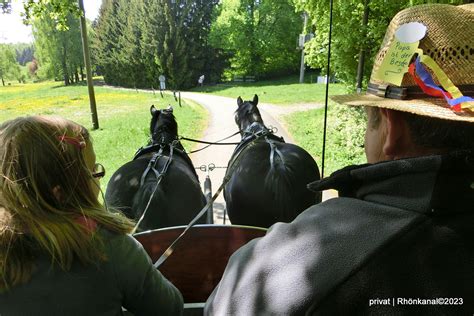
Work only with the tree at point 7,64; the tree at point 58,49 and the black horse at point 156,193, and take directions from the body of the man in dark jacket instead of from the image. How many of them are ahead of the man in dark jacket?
3

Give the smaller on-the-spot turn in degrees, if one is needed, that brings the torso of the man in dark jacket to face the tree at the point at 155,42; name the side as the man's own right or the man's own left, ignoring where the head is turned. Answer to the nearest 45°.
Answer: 0° — they already face it

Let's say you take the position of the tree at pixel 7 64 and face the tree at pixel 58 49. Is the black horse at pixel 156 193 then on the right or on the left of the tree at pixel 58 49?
right

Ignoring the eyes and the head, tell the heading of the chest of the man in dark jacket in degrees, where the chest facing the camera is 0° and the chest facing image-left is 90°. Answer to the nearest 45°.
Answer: approximately 135°

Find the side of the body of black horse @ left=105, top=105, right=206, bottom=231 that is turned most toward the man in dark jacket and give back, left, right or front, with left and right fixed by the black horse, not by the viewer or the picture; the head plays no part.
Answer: back

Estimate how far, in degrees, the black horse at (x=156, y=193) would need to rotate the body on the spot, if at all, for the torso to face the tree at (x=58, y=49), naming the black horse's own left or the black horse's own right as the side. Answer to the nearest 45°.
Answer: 0° — it already faces it

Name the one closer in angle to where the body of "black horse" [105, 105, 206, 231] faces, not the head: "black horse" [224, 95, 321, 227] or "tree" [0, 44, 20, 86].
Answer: the tree

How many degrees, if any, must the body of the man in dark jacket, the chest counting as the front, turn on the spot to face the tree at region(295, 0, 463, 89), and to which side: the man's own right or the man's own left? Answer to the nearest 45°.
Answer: approximately 45° to the man's own right

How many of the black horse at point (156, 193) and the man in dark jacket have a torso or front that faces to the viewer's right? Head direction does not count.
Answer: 0

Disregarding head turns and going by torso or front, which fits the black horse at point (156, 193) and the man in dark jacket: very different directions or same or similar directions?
same or similar directions

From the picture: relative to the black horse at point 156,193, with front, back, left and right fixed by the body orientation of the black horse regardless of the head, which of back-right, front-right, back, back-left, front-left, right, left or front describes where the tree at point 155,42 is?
front

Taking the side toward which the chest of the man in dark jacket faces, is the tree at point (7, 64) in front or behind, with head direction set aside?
in front

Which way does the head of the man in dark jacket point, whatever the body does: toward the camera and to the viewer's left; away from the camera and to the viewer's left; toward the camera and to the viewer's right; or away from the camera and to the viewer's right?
away from the camera and to the viewer's left

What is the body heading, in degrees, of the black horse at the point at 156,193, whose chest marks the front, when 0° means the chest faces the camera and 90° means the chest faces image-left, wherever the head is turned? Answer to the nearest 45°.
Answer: approximately 180°

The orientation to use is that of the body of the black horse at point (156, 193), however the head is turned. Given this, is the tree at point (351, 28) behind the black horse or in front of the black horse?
in front

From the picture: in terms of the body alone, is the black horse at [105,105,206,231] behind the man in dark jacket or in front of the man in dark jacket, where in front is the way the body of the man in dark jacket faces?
in front

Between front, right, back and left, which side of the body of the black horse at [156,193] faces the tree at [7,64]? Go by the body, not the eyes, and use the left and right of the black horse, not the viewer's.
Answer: front
